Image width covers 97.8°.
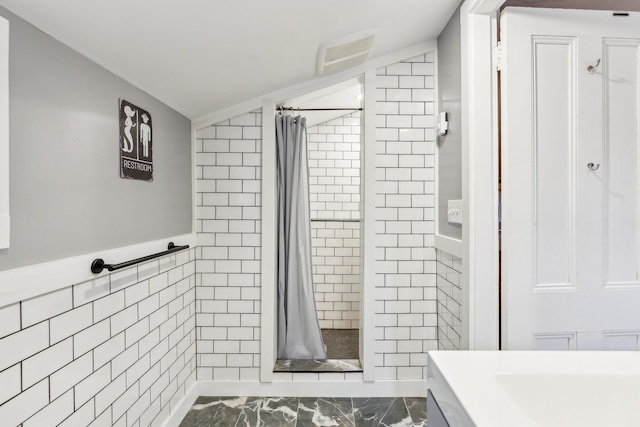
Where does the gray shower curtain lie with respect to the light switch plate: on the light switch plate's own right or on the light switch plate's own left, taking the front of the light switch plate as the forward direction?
on the light switch plate's own right

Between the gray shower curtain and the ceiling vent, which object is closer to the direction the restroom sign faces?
the ceiling vent

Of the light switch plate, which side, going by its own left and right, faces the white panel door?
left

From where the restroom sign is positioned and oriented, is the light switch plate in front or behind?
in front

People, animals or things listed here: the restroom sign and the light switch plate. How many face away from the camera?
0

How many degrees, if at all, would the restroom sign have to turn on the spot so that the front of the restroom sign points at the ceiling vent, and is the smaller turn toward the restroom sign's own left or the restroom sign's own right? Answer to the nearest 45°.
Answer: approximately 45° to the restroom sign's own left

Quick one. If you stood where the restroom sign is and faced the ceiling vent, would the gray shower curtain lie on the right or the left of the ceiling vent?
left

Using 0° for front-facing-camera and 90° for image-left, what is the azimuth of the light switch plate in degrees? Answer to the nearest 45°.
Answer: approximately 45°

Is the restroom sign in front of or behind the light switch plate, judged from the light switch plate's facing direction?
in front
